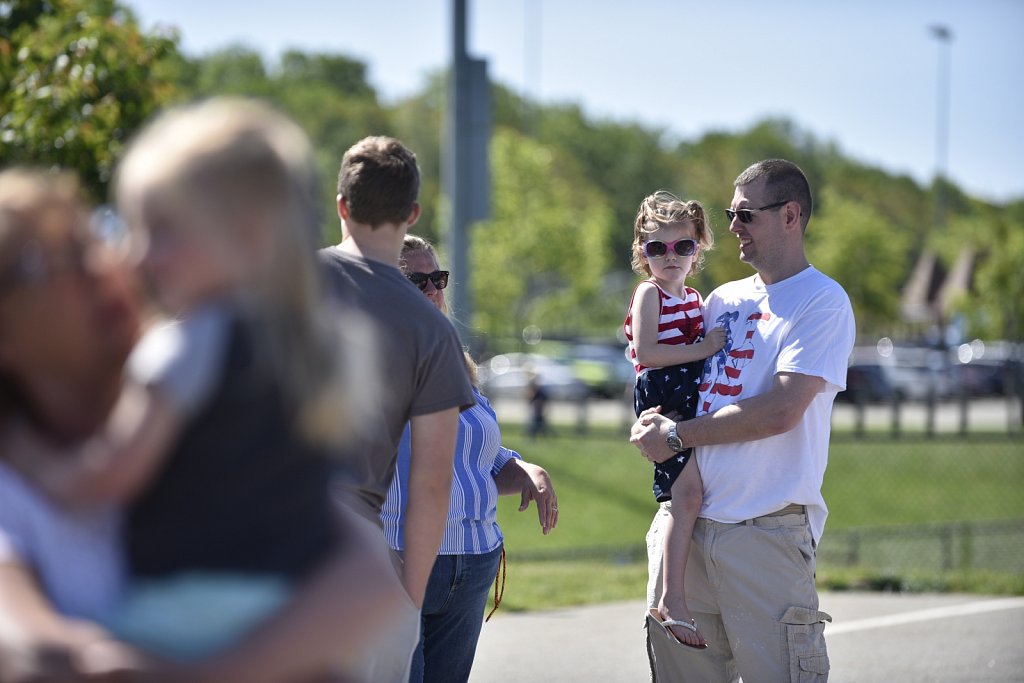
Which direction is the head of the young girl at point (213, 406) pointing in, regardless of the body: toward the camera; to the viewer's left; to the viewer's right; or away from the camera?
to the viewer's left

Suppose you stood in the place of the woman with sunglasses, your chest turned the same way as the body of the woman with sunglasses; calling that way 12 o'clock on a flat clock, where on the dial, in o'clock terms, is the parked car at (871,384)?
The parked car is roughly at 8 o'clock from the woman with sunglasses.

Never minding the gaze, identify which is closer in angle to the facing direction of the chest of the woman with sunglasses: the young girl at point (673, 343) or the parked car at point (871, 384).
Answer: the young girl

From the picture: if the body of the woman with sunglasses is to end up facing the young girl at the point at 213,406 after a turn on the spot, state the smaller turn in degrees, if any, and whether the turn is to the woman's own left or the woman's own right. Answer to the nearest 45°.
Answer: approximately 45° to the woman's own right

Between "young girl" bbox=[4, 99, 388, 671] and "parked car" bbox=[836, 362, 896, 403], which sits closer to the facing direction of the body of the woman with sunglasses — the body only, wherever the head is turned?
the young girl

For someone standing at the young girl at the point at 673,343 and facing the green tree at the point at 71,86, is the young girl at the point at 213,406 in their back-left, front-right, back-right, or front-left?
back-left

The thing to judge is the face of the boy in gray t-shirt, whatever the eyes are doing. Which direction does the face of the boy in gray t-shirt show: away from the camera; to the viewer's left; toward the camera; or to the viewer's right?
away from the camera

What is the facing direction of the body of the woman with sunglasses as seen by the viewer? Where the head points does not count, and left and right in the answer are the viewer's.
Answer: facing the viewer and to the right of the viewer

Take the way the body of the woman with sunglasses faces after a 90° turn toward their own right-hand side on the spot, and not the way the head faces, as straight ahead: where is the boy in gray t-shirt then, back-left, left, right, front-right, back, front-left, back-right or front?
front-left

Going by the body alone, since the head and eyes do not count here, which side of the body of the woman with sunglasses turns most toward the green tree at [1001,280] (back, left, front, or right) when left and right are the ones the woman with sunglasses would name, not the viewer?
left

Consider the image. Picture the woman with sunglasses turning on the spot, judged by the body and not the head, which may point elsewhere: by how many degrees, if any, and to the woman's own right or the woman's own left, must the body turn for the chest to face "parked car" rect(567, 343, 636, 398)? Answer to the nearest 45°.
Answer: approximately 135° to the woman's own left
